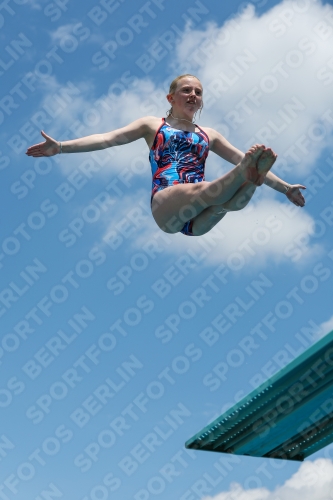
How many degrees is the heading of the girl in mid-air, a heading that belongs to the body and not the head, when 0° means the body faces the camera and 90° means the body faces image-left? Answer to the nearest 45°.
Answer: approximately 315°
